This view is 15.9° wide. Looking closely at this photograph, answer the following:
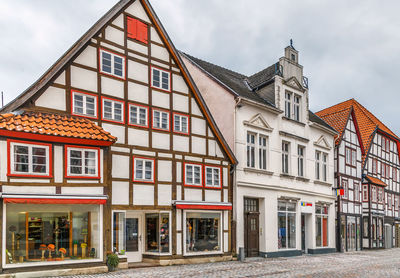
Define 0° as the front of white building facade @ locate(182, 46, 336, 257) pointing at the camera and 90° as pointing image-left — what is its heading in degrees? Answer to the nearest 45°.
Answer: approximately 315°

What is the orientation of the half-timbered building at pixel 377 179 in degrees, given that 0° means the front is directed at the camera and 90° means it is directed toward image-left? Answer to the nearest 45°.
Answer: approximately 315°

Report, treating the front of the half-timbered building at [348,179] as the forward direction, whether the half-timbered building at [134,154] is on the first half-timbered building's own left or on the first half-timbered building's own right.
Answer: on the first half-timbered building's own right

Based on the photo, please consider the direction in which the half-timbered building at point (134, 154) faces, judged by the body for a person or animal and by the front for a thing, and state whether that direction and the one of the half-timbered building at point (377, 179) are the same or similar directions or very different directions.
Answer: same or similar directions

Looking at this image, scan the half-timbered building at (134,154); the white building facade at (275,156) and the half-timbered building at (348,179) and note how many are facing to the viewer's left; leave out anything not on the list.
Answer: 0

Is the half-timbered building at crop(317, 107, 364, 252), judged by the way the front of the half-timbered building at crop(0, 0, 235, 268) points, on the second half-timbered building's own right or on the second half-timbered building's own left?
on the second half-timbered building's own left

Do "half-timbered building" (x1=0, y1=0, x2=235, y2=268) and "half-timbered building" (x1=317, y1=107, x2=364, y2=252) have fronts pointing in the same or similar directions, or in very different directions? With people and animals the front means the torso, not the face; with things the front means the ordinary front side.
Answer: same or similar directions

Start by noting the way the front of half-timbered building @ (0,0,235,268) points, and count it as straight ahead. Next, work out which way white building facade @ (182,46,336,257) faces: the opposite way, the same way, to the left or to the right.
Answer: the same way

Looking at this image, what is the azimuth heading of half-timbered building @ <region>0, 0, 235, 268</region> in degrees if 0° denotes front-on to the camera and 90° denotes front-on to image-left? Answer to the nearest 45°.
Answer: approximately 315°

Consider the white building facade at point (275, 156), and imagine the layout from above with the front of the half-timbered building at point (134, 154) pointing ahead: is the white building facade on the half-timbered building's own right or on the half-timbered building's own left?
on the half-timbered building's own left

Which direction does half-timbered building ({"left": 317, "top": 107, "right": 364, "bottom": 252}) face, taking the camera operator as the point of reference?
facing the viewer and to the right of the viewer

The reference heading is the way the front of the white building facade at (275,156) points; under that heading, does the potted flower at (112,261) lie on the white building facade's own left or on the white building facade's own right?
on the white building facade's own right
